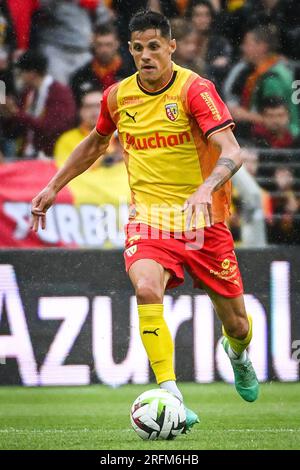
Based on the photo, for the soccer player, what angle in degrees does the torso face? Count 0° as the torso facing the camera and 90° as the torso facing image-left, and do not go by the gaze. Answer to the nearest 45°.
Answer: approximately 45°
